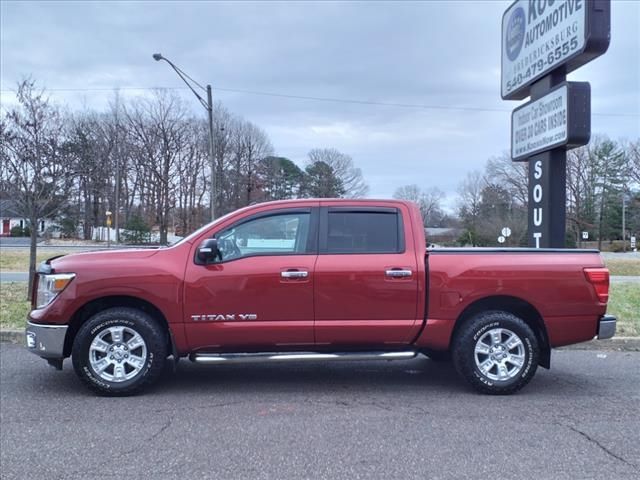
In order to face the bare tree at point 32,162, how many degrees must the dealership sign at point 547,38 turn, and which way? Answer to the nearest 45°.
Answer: approximately 45° to its right

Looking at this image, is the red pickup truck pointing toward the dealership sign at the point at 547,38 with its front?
no

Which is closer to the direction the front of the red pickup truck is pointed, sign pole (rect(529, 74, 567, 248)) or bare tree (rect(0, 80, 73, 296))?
the bare tree

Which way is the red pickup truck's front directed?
to the viewer's left

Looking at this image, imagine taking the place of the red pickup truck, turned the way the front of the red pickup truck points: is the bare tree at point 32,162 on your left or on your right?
on your right

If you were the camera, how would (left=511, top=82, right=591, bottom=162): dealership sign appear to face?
facing the viewer and to the left of the viewer

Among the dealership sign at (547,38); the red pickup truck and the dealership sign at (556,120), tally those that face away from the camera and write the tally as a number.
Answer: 0

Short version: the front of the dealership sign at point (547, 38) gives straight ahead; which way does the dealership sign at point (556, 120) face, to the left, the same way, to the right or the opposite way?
the same way

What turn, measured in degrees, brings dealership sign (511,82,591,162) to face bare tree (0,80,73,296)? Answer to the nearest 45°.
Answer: approximately 45° to its right
